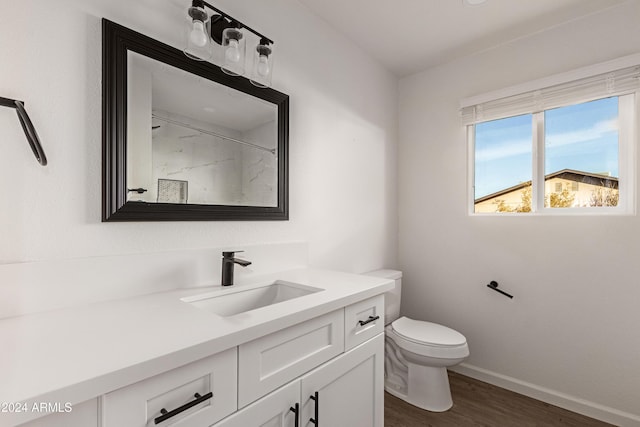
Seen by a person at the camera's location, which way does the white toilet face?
facing the viewer and to the right of the viewer

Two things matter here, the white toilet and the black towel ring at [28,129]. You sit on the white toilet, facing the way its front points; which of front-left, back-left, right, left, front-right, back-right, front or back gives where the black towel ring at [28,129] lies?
right

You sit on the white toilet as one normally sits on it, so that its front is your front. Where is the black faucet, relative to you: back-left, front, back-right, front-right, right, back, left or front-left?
right

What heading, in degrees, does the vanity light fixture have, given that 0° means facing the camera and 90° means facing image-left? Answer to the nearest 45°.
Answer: approximately 315°

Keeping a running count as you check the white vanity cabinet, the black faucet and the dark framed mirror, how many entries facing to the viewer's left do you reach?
0

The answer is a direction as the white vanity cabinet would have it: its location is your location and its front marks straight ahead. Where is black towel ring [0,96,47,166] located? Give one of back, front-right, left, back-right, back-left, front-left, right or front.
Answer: back-right

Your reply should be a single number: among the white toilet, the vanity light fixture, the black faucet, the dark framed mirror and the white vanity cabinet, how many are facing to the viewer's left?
0

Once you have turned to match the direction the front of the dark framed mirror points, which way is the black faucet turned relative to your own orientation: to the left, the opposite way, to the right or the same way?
the same way

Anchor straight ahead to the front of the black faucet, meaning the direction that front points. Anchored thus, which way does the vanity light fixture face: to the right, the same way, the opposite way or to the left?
the same way

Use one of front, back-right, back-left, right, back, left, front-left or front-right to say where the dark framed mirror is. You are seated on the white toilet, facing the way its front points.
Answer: right

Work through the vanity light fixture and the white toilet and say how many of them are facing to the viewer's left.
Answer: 0

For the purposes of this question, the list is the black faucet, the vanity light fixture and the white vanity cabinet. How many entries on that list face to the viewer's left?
0
